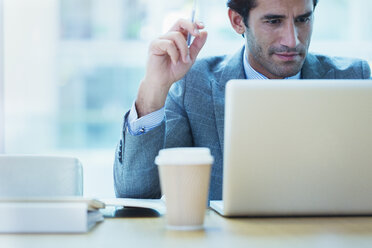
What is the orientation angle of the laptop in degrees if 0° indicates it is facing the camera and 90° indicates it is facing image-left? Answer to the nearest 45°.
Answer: approximately 180°

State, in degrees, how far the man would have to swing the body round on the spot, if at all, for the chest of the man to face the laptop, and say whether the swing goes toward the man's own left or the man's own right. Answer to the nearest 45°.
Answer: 0° — they already face it

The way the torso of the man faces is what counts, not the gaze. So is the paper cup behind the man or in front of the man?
in front

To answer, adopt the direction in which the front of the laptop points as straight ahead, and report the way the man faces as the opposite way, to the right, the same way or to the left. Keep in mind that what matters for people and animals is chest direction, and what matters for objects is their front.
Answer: the opposite way

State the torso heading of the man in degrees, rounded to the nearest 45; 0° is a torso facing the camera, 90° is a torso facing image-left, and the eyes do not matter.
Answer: approximately 0°

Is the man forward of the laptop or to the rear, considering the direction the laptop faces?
forward

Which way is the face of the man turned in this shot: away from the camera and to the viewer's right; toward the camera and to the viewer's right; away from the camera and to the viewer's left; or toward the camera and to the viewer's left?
toward the camera and to the viewer's right

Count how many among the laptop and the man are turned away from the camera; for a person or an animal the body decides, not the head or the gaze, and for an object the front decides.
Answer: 1
